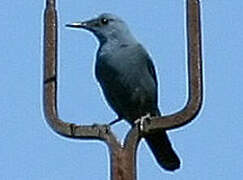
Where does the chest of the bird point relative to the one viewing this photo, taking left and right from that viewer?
facing the viewer and to the left of the viewer
